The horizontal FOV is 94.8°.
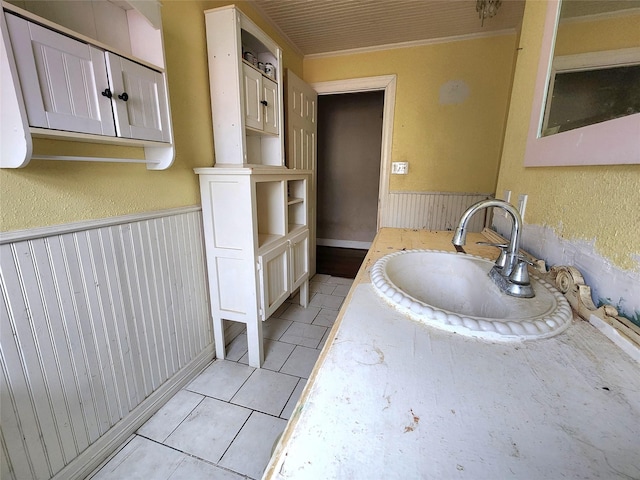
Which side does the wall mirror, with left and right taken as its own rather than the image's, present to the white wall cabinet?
front

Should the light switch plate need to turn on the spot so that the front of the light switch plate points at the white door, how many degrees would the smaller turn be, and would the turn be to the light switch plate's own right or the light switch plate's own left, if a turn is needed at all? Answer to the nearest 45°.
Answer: approximately 45° to the light switch plate's own right

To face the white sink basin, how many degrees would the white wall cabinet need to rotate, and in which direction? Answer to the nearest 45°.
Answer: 0° — it already faces it

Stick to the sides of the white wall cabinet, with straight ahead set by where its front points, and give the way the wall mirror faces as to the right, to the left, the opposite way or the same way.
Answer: the opposite way

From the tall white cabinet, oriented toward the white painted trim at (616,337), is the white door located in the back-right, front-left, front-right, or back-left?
back-left

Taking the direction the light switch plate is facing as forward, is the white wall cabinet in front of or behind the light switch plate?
in front

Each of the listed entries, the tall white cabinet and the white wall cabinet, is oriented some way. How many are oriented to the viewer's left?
0

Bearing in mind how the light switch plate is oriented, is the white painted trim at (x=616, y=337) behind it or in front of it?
in front

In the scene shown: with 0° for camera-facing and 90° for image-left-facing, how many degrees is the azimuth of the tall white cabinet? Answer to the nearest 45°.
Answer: approximately 315°

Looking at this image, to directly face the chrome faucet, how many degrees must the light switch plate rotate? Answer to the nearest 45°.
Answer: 0° — it already faces it

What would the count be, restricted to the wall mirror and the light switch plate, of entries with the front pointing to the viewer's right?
0
